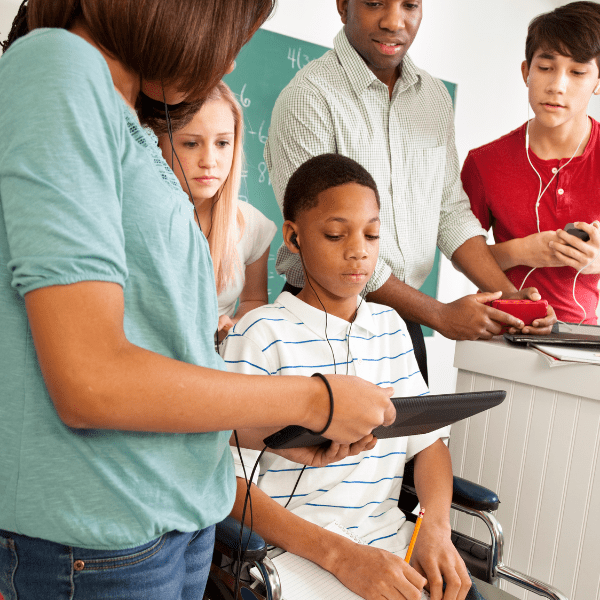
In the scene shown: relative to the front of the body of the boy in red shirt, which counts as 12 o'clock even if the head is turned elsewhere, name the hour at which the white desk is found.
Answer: The white desk is roughly at 12 o'clock from the boy in red shirt.

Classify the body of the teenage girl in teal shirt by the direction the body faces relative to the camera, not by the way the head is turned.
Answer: to the viewer's right

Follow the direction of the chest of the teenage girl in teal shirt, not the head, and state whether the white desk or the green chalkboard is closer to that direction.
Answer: the white desk

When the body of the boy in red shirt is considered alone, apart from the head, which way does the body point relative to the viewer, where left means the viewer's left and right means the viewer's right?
facing the viewer

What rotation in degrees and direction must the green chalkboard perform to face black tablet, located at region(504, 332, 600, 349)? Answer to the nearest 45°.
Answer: approximately 45° to its left

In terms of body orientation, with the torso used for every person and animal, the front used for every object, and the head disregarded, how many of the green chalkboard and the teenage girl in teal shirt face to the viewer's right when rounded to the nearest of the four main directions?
1

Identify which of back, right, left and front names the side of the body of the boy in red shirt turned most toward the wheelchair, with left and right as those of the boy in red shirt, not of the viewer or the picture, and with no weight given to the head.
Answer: front

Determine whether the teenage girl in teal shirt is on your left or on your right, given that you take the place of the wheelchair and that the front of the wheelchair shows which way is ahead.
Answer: on your right

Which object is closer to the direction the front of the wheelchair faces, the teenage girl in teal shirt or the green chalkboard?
the teenage girl in teal shirt

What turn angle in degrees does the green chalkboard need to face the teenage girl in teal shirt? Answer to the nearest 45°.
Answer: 0° — it already faces them

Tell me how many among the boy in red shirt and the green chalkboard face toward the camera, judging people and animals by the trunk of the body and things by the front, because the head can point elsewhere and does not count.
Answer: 2

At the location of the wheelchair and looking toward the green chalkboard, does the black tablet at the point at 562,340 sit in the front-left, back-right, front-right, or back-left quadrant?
front-right
